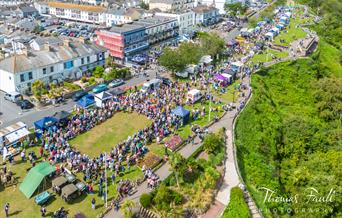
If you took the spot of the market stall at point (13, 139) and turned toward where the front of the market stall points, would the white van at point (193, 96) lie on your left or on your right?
on your left

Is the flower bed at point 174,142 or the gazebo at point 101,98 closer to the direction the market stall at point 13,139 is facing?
the flower bed

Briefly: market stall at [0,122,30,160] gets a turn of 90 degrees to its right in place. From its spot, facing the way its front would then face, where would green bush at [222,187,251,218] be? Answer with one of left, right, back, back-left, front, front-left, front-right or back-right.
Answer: left

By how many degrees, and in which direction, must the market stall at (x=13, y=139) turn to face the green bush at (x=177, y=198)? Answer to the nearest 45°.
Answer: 0° — it already faces it

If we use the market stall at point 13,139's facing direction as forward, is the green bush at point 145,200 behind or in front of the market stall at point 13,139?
in front

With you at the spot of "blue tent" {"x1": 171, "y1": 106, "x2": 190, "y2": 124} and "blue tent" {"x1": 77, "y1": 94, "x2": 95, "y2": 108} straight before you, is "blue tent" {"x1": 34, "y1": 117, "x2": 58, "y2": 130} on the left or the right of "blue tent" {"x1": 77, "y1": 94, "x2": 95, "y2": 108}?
left

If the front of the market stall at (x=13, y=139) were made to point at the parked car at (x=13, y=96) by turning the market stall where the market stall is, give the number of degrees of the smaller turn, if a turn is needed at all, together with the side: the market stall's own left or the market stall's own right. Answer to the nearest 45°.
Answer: approximately 135° to the market stall's own left

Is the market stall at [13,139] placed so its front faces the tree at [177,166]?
yes

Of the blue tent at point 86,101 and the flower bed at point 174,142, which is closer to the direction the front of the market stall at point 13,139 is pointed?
the flower bed

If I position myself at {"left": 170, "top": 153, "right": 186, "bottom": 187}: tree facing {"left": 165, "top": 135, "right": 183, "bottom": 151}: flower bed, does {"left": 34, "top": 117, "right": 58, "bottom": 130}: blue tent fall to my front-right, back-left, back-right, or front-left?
front-left

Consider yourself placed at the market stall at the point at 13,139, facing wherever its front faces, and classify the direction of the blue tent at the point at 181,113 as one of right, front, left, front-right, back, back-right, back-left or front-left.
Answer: front-left

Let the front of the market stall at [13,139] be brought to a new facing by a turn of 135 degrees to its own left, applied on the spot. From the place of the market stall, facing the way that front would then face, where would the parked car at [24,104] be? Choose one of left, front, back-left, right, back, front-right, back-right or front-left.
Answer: front

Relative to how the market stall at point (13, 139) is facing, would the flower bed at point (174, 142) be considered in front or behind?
in front

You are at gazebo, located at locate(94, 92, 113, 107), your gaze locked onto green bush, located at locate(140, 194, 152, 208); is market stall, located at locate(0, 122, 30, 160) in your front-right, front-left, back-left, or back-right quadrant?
front-right

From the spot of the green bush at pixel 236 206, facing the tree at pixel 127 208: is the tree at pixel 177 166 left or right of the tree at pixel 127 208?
right

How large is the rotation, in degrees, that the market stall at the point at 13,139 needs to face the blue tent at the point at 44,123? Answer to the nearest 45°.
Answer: approximately 90° to its left

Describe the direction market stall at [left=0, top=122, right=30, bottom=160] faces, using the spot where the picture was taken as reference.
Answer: facing the viewer and to the right of the viewer
